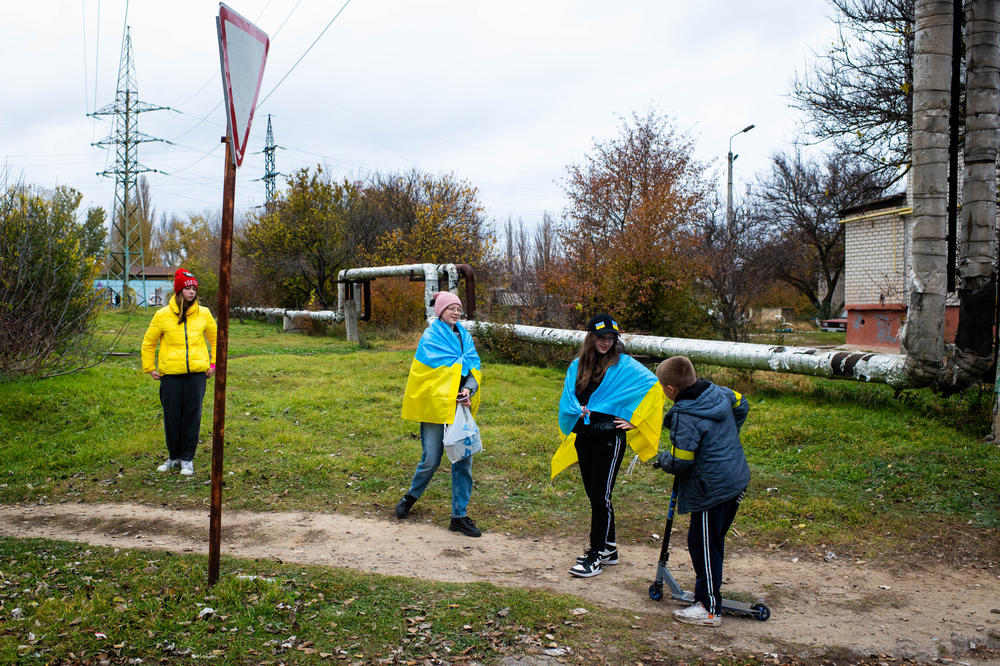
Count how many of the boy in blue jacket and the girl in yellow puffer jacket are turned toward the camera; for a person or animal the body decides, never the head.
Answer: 1

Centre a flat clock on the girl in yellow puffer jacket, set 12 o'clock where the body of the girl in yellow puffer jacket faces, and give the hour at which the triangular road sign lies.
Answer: The triangular road sign is roughly at 12 o'clock from the girl in yellow puffer jacket.

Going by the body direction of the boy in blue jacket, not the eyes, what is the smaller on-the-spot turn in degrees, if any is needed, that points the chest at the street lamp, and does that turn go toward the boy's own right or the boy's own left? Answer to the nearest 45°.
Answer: approximately 45° to the boy's own right

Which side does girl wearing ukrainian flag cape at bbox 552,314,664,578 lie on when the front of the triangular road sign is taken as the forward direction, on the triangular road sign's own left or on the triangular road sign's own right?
on the triangular road sign's own left

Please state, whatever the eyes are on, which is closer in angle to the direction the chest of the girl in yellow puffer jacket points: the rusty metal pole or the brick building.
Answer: the rusty metal pole

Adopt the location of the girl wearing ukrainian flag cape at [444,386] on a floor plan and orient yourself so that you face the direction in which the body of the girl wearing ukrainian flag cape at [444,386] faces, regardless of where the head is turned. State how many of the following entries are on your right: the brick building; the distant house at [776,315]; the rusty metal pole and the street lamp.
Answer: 1

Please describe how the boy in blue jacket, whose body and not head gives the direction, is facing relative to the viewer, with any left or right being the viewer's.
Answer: facing away from the viewer and to the left of the viewer

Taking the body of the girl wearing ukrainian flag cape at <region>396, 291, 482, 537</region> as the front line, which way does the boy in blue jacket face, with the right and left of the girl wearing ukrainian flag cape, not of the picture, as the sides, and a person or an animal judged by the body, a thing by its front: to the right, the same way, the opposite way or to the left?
the opposite way

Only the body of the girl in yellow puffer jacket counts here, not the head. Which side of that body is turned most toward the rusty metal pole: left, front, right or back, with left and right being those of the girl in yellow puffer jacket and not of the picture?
front

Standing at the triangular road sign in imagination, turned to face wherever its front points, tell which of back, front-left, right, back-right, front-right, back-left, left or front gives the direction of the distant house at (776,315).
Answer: left
